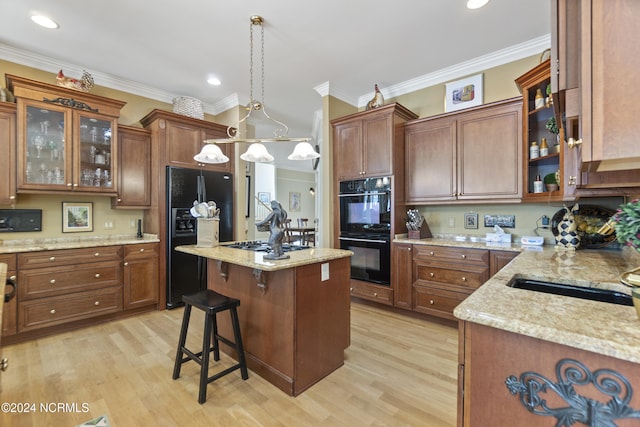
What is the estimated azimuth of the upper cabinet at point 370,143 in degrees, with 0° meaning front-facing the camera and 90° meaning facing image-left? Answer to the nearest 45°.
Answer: approximately 45°

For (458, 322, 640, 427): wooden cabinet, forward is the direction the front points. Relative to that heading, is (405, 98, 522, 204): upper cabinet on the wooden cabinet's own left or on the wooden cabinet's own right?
on the wooden cabinet's own right

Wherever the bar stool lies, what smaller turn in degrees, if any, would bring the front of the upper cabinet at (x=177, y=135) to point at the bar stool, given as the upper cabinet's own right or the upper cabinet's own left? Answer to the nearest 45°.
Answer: approximately 45° to the upper cabinet's own right
